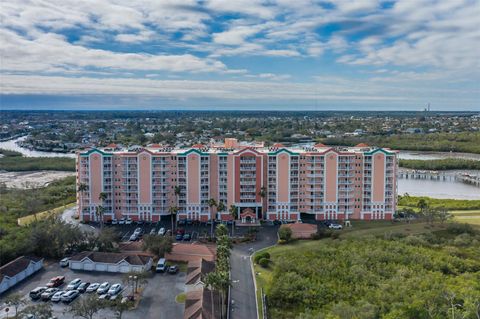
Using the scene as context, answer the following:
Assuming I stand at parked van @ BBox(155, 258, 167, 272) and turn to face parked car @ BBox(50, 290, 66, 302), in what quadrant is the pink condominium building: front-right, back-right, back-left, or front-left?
back-right

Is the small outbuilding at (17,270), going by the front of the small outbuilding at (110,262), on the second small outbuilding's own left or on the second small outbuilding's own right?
on the second small outbuilding's own right

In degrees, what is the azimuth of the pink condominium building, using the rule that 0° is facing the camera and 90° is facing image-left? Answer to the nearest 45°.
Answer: approximately 0°

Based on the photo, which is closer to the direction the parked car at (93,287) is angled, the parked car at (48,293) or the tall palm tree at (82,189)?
the parked car

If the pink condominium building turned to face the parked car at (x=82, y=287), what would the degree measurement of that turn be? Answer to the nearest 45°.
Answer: approximately 45° to its right

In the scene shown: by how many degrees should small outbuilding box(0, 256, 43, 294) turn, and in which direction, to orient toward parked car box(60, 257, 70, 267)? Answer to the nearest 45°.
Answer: approximately 90° to its left

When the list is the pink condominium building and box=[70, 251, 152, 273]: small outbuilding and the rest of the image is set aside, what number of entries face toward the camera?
2
